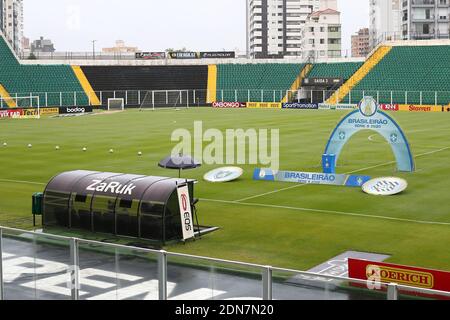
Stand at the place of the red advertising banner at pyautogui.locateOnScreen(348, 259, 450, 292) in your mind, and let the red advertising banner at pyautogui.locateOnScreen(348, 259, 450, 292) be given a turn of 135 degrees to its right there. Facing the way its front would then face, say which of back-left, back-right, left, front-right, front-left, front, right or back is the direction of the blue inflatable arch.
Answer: front-right

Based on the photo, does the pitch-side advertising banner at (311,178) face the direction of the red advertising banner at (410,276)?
yes

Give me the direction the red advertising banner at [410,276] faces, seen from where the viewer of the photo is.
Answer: facing the viewer

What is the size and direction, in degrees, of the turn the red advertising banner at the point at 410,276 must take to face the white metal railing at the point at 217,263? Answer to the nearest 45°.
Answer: approximately 45° to its right

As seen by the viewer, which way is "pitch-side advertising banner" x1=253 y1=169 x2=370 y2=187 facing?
toward the camera

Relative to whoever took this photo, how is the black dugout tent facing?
facing away from the viewer and to the right of the viewer

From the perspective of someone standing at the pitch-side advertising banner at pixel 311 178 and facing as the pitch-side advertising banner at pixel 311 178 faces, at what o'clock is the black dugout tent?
The black dugout tent is roughly at 1 o'clock from the pitch-side advertising banner.

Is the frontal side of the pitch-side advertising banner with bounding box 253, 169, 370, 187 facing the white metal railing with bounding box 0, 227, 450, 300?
yes

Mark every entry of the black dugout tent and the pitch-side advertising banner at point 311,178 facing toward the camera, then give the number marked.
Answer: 1

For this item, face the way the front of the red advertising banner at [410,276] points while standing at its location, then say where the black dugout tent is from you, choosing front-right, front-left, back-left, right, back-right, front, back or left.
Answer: back-right

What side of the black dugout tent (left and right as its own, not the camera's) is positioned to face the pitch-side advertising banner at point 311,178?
front

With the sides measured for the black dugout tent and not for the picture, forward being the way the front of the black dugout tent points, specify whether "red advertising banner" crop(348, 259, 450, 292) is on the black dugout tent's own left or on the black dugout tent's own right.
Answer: on the black dugout tent's own right

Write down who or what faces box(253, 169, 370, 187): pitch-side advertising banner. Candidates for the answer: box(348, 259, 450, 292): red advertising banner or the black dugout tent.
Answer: the black dugout tent

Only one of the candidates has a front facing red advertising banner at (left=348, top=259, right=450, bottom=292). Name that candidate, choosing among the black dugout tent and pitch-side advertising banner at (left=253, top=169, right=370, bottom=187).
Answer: the pitch-side advertising banner
